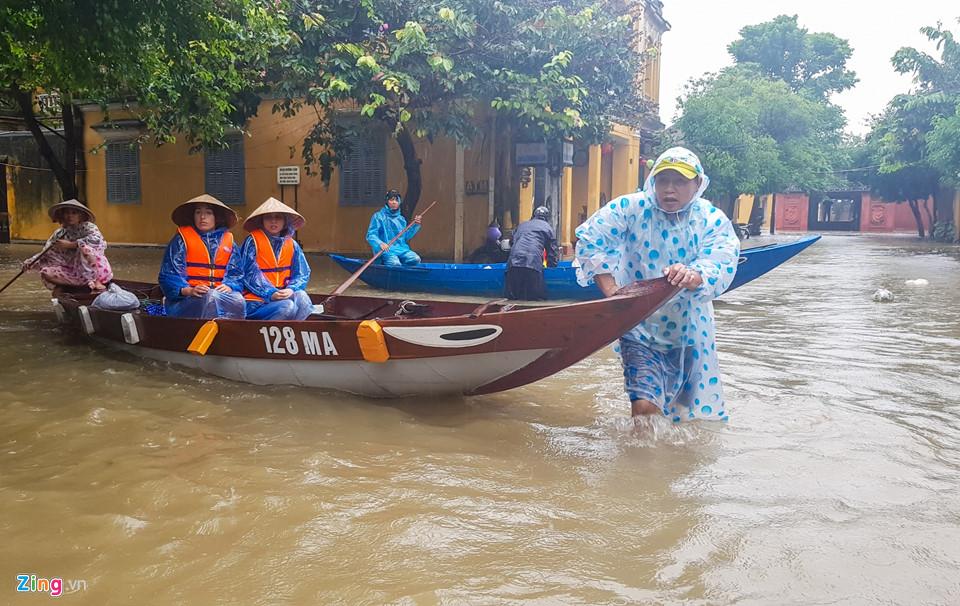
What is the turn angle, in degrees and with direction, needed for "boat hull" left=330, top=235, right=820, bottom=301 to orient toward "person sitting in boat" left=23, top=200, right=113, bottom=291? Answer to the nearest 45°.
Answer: approximately 135° to its right

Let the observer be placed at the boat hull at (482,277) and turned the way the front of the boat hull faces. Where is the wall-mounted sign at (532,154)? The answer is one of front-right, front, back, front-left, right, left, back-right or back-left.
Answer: left

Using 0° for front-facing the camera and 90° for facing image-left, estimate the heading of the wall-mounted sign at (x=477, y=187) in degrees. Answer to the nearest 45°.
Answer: approximately 0°

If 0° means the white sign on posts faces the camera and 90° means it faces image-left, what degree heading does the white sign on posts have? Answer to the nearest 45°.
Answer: approximately 0°

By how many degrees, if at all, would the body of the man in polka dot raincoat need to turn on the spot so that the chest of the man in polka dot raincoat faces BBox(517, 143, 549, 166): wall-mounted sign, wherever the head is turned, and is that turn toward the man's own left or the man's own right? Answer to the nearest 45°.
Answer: approximately 180°
